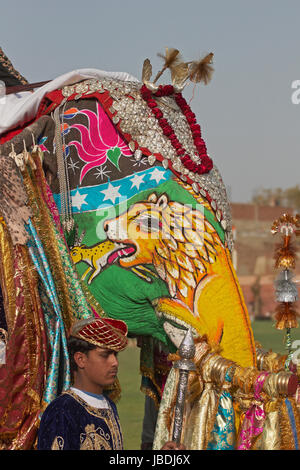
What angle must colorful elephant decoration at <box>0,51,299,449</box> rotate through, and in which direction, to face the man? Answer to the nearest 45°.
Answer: approximately 90° to its right

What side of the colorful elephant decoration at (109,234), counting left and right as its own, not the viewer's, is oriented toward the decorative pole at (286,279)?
front

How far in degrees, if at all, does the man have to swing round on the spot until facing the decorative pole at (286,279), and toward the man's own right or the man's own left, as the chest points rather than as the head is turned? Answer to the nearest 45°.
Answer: approximately 90° to the man's own left

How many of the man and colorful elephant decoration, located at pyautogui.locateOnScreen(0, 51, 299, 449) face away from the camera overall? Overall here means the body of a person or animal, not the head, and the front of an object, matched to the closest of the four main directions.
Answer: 0

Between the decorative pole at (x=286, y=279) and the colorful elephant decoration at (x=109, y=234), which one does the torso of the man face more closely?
the decorative pole

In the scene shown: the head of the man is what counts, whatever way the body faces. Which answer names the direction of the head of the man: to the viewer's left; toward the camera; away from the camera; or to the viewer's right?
to the viewer's right

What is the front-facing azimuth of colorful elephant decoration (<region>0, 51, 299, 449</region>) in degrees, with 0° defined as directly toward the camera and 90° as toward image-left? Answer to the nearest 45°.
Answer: approximately 270°
